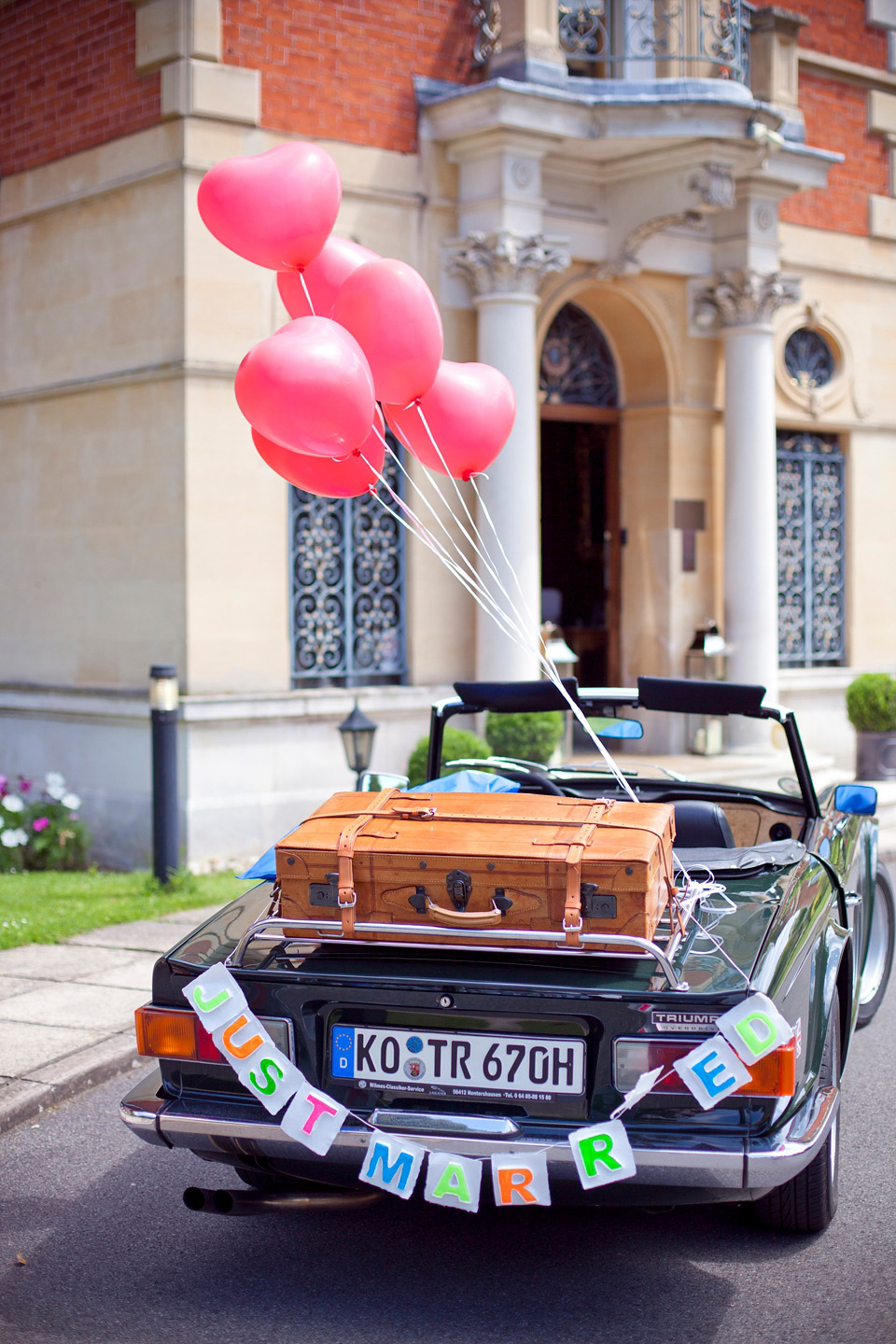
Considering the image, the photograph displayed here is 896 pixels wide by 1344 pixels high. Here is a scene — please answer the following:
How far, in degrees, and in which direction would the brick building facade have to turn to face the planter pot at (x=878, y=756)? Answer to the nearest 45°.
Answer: approximately 45° to its left

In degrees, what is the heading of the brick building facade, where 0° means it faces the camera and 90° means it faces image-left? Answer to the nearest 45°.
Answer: approximately 315°

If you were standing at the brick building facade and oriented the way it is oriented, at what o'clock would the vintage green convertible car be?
The vintage green convertible car is roughly at 1 o'clock from the brick building facade.

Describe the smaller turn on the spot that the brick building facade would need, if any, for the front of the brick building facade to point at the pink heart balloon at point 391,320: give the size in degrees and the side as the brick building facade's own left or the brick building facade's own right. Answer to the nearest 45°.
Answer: approximately 45° to the brick building facade's own right

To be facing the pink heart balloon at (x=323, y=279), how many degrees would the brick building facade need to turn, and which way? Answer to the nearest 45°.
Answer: approximately 45° to its right

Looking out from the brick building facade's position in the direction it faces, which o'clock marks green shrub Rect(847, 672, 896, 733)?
The green shrub is roughly at 10 o'clock from the brick building facade.

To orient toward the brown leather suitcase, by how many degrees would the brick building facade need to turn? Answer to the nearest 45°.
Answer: approximately 45° to its right
